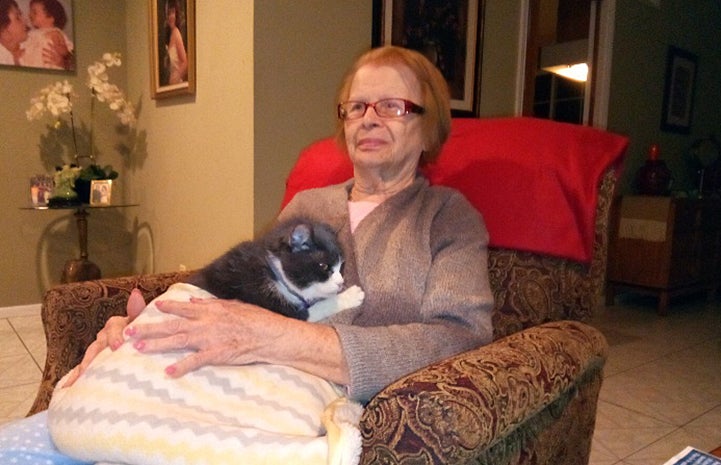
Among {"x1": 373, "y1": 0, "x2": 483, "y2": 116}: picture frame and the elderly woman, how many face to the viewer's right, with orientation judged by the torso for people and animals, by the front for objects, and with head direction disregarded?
0

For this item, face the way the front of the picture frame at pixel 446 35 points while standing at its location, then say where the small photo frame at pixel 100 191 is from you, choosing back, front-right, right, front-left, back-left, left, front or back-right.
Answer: right

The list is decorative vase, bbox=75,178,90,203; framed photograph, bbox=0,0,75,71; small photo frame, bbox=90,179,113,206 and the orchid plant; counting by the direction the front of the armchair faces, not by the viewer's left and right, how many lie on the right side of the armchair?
4

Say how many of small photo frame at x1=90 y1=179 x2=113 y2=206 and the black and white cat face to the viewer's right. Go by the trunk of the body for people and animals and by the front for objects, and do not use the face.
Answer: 1

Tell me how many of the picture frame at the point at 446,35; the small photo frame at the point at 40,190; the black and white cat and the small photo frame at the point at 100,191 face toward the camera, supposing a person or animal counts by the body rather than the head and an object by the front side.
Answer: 3

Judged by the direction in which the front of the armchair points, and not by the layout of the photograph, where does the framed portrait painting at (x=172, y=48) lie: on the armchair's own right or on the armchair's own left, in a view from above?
on the armchair's own right

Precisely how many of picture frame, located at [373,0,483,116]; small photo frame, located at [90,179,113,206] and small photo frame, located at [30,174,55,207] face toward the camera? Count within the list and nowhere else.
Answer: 3

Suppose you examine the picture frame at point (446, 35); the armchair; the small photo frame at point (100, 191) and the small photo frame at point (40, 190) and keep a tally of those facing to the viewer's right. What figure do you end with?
0

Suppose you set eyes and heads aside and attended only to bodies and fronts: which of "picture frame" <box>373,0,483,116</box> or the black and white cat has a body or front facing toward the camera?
the picture frame

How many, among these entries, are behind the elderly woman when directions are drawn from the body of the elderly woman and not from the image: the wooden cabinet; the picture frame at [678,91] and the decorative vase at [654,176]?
3

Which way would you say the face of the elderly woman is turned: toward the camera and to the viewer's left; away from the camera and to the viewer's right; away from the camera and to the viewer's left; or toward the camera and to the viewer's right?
toward the camera and to the viewer's left

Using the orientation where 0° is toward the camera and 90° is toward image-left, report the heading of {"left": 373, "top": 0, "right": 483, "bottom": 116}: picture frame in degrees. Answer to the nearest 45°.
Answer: approximately 0°

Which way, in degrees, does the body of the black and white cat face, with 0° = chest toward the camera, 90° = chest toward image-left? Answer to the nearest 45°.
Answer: approximately 270°

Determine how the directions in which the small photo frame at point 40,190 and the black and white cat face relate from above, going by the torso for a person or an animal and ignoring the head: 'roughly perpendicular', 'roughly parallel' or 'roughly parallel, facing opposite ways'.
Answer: roughly perpendicular

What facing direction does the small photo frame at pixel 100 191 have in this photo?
toward the camera
